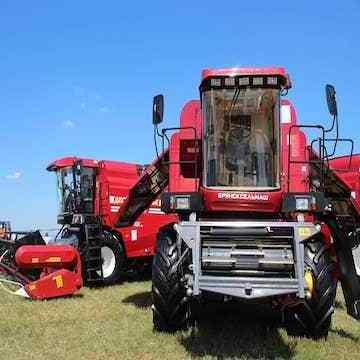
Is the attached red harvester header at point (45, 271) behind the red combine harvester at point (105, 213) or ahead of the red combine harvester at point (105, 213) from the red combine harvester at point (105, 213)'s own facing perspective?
ahead

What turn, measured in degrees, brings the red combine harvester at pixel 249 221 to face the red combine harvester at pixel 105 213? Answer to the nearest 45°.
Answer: approximately 135° to its right

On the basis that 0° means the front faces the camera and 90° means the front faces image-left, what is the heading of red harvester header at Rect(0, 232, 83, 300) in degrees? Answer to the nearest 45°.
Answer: approximately 45°

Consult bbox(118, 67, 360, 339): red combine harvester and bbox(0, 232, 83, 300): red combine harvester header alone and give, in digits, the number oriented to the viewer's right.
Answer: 0

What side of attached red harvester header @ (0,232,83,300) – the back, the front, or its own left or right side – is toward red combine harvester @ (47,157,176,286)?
back

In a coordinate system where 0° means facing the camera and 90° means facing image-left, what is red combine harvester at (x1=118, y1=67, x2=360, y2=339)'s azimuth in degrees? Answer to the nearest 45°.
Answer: approximately 0°

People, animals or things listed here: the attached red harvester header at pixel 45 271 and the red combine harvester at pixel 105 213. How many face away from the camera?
0

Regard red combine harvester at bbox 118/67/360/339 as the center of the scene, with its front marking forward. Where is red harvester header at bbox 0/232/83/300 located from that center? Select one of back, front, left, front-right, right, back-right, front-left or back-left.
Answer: back-right
